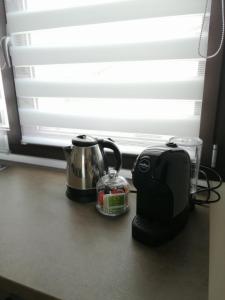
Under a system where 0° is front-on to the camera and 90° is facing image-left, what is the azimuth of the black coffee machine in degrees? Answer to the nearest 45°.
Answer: approximately 45°

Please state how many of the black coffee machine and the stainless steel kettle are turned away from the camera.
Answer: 0

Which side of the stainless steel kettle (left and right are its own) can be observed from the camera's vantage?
left
